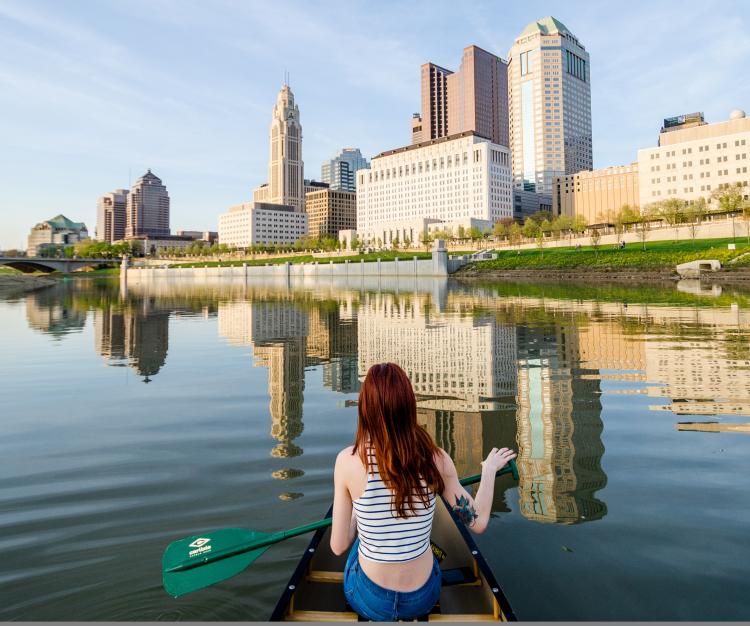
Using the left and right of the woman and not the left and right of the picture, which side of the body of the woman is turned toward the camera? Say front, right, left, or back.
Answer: back

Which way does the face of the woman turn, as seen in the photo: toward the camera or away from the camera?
away from the camera

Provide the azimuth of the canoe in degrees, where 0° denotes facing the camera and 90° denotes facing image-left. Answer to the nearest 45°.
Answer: approximately 180°
